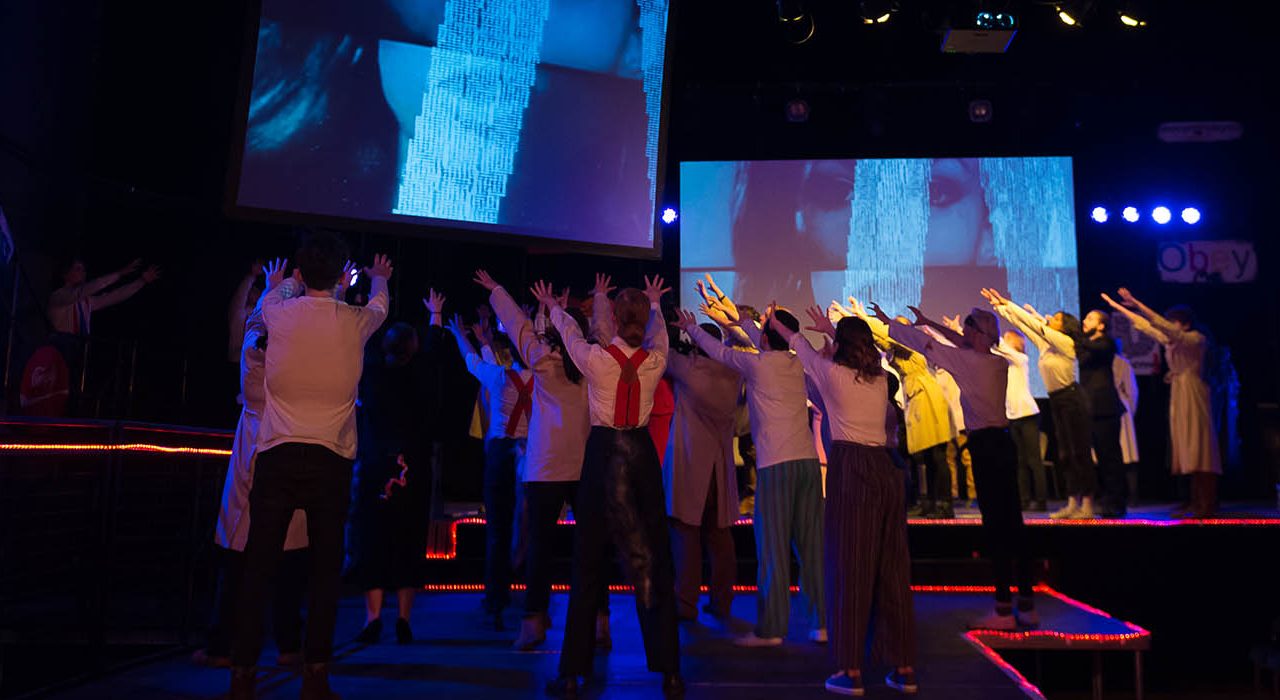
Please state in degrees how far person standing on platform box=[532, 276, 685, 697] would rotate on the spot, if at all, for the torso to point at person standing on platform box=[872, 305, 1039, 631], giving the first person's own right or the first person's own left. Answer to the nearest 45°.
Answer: approximately 45° to the first person's own right

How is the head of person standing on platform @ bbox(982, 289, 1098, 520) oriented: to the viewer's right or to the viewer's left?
to the viewer's left

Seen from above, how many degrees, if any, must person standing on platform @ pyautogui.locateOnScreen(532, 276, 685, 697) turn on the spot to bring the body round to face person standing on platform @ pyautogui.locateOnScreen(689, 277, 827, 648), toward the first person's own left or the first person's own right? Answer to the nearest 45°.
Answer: approximately 45° to the first person's own right

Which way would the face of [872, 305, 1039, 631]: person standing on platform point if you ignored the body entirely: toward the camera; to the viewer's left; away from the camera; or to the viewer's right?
away from the camera

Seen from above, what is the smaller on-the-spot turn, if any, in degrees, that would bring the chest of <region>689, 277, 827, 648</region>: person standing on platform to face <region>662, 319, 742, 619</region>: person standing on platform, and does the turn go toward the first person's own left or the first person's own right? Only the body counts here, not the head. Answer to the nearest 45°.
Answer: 0° — they already face them

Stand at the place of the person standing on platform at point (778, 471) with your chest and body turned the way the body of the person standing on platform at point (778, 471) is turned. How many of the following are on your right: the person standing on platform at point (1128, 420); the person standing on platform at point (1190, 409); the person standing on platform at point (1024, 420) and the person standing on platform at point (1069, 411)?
4

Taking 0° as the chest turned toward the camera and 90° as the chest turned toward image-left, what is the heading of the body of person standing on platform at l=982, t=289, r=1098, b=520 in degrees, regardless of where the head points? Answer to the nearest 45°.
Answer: approximately 90°

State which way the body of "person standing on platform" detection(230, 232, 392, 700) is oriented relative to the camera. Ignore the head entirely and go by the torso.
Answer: away from the camera

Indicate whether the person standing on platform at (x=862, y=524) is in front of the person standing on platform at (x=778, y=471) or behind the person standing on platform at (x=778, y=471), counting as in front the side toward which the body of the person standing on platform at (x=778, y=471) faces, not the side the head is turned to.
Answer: behind

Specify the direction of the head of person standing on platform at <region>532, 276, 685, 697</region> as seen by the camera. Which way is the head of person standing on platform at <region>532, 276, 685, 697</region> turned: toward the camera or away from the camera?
away from the camera

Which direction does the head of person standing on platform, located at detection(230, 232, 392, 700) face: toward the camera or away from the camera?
away from the camera

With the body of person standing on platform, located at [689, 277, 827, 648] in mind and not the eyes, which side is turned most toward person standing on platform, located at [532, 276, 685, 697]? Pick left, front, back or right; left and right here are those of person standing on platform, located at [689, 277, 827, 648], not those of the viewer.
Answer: left

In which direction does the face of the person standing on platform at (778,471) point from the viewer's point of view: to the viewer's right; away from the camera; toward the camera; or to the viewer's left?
away from the camera
